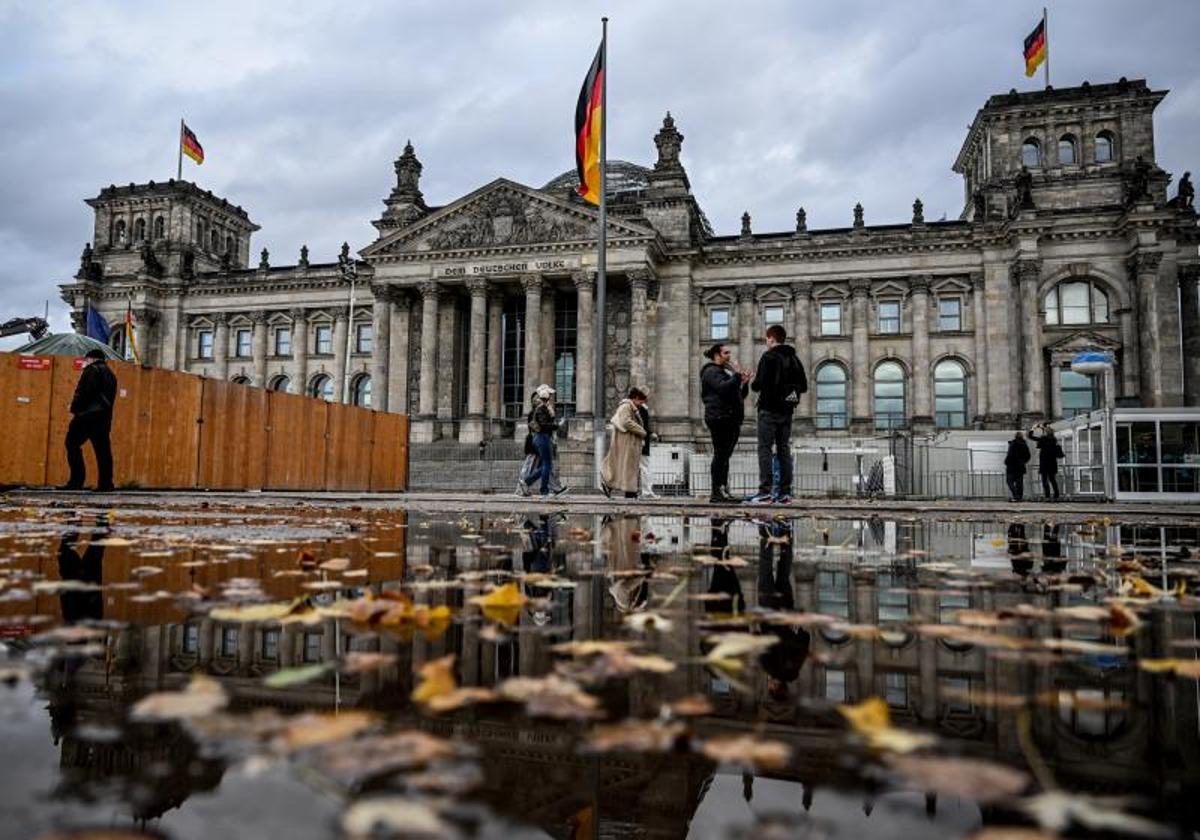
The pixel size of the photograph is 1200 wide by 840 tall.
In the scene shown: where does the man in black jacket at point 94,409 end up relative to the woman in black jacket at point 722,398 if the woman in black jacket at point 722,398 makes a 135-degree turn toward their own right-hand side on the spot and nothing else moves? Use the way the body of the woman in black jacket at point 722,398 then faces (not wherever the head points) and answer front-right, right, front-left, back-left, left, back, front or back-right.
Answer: front-right

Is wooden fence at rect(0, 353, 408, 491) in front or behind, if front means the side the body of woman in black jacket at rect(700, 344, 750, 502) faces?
behind

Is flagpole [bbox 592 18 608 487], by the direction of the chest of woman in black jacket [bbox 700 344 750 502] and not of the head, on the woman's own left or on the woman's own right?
on the woman's own left

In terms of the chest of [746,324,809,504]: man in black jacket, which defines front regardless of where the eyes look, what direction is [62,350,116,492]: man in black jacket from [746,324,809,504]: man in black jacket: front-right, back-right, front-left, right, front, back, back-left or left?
front-left

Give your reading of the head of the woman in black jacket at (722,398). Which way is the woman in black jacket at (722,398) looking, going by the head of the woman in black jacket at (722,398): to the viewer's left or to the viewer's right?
to the viewer's right

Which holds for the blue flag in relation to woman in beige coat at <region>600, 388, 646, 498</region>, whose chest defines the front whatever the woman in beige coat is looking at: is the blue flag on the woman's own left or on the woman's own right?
on the woman's own left

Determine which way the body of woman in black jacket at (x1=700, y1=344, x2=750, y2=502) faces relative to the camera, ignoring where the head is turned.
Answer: to the viewer's right

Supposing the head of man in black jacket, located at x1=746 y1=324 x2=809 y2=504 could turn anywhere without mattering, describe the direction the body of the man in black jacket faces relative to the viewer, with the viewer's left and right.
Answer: facing away from the viewer and to the left of the viewer

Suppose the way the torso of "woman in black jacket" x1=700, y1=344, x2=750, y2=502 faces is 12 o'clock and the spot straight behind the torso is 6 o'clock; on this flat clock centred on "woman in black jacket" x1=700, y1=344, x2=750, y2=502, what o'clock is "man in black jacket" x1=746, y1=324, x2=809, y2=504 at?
"man in black jacket" x1=746, y1=324, x2=809, y2=504 is roughly at 1 o'clock from "woman in black jacket" x1=700, y1=344, x2=750, y2=502.
